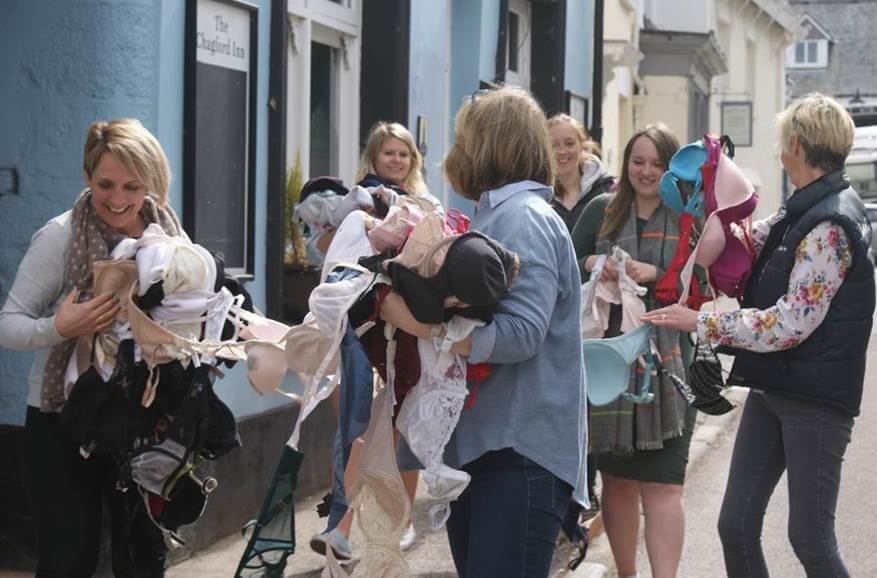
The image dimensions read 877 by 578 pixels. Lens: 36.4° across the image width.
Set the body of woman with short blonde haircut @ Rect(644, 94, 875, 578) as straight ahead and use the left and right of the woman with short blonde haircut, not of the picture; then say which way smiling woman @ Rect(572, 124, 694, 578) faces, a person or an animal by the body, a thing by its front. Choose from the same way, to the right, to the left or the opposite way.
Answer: to the left

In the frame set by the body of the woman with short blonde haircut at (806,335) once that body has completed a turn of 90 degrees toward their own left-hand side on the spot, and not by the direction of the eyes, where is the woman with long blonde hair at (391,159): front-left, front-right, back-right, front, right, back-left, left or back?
back-right

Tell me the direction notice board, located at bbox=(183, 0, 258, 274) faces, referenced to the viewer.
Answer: facing the viewer and to the right of the viewer

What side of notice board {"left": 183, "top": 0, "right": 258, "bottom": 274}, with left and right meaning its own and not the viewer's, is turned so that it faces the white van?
left

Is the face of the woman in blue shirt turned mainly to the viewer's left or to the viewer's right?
to the viewer's left

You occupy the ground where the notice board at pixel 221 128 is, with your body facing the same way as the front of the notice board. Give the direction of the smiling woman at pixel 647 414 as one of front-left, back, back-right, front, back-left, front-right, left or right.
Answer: front

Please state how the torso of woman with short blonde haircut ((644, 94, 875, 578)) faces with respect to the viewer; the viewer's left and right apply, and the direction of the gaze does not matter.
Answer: facing to the left of the viewer

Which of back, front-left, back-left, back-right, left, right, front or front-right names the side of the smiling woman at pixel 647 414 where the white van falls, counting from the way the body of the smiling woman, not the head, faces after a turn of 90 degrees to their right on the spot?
right

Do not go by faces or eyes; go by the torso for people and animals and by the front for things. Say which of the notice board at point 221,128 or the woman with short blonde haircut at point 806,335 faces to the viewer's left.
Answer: the woman with short blonde haircut

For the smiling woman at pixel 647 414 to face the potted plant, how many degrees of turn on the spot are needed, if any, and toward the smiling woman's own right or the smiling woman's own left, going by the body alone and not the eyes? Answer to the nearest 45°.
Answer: approximately 135° to the smiling woman's own right

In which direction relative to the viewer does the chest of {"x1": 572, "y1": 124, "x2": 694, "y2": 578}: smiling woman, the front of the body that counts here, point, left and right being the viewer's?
facing the viewer

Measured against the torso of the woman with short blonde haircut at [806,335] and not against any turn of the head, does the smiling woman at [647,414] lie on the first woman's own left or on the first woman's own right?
on the first woman's own right

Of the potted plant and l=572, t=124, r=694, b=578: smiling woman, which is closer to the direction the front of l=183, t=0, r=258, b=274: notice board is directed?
the smiling woman

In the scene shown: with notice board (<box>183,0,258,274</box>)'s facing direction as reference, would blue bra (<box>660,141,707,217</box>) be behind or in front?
in front

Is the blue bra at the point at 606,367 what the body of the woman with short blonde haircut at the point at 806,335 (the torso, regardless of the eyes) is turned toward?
yes

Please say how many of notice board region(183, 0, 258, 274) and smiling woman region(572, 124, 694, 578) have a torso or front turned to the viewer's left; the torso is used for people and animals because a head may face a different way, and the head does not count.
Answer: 0
